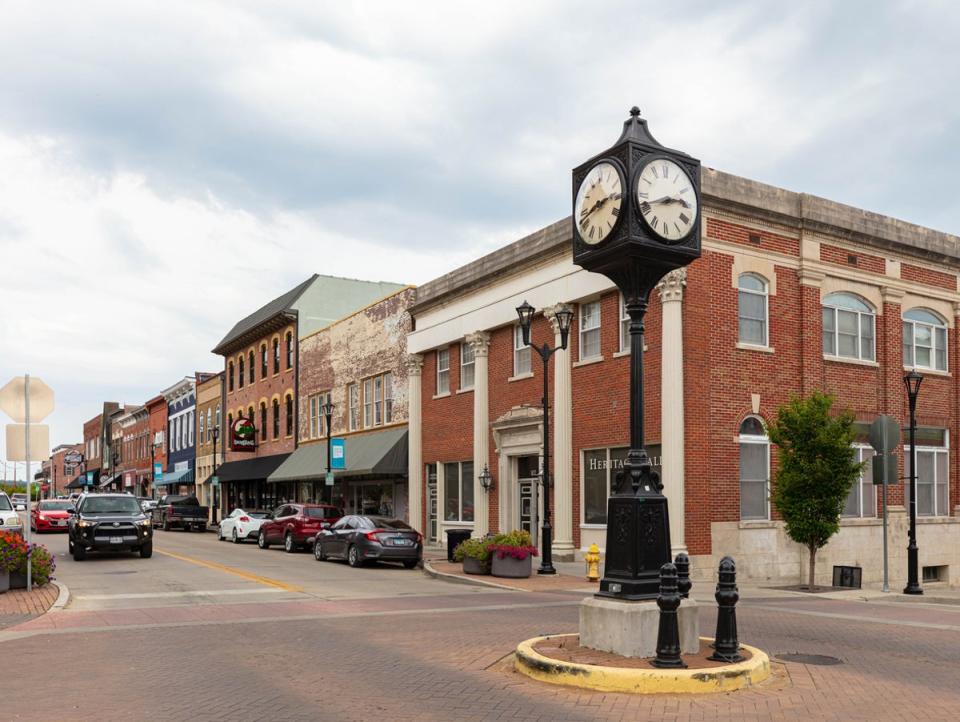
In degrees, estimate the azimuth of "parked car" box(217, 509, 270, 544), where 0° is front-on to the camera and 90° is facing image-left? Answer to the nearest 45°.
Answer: approximately 135°

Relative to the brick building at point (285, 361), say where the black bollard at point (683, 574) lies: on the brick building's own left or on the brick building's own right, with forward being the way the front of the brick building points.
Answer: on the brick building's own left

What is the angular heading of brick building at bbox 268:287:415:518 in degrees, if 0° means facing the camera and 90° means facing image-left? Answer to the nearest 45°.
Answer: approximately 45°

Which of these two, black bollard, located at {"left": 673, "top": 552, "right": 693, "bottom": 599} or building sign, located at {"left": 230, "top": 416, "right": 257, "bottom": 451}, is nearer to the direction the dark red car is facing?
the building sign

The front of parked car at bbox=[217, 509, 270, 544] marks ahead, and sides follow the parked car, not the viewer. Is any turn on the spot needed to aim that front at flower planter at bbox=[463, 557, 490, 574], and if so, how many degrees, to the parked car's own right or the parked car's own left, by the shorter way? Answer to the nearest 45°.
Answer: approximately 135° to the parked car's own left

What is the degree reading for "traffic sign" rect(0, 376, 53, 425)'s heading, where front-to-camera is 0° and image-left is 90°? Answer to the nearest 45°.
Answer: approximately 180°

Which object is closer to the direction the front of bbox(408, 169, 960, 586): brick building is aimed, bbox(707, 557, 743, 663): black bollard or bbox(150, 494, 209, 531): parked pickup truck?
the black bollard

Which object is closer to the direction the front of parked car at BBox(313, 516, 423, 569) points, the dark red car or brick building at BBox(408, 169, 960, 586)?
the dark red car

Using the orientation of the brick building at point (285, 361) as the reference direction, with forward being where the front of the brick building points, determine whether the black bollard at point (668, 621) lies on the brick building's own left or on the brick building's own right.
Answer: on the brick building's own left

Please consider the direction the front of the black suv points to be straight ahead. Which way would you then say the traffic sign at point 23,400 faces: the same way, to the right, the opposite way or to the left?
the opposite way

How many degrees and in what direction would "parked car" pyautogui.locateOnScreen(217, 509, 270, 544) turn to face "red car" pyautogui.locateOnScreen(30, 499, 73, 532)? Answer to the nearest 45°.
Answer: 0° — it already faces it
